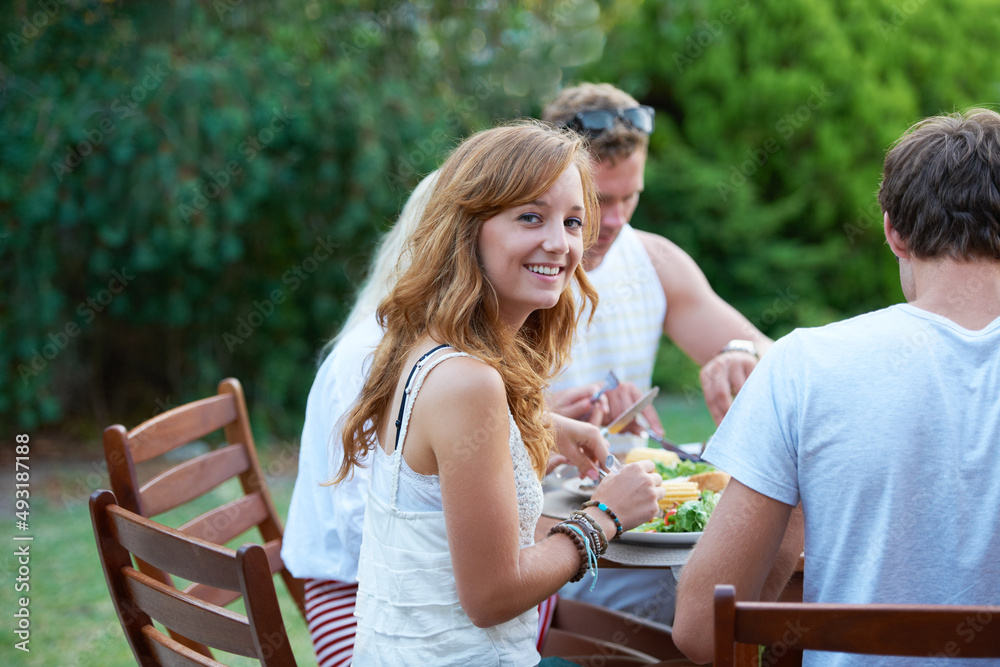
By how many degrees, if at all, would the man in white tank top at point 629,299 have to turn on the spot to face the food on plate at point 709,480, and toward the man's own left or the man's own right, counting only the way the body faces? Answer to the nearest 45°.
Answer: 0° — they already face it

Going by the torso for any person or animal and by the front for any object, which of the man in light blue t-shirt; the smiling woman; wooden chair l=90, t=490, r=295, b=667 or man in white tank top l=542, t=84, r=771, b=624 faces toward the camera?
the man in white tank top

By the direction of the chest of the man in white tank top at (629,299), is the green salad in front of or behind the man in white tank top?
in front

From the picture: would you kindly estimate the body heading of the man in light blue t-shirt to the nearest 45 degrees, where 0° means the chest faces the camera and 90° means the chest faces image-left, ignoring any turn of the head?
approximately 180°

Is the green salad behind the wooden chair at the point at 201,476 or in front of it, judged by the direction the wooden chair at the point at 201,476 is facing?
in front

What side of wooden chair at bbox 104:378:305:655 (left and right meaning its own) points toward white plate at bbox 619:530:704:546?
front

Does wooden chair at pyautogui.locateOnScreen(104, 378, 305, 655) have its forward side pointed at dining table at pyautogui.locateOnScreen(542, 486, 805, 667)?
yes

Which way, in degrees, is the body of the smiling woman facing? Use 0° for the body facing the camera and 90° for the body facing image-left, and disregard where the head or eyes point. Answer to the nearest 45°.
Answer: approximately 270°

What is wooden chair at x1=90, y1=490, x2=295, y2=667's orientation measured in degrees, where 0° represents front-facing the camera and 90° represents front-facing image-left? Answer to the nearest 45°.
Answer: approximately 225°
